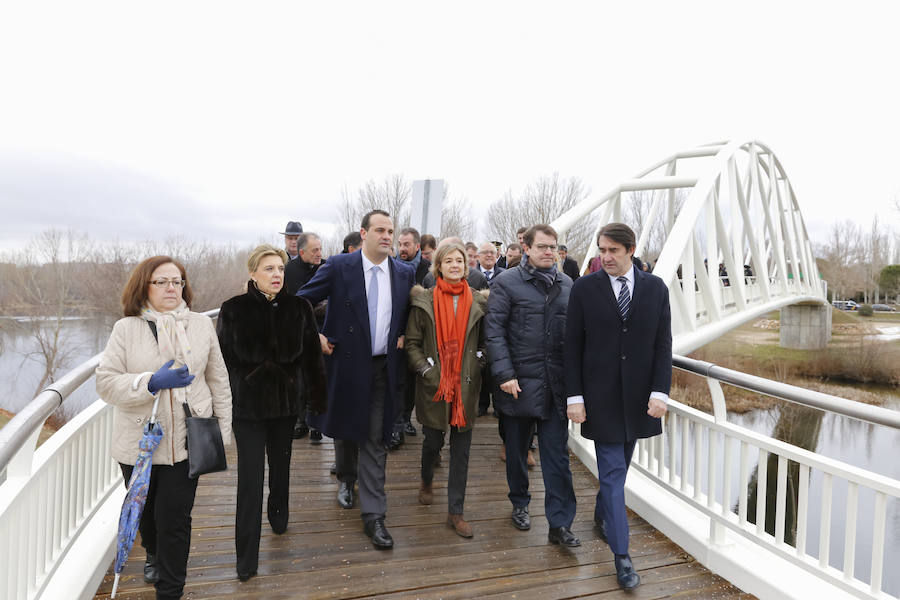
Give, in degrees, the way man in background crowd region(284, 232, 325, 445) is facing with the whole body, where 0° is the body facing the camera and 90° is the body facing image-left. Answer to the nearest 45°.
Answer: approximately 315°

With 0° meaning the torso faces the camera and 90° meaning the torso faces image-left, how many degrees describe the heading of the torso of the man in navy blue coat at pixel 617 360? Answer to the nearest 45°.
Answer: approximately 0°

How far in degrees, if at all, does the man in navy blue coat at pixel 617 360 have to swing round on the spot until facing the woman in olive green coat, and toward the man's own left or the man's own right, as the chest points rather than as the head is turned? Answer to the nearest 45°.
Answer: approximately 90° to the man's own right

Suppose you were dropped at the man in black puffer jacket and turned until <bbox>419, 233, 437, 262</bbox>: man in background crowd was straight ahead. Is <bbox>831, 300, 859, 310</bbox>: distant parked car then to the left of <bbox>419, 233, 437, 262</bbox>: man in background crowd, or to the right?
right

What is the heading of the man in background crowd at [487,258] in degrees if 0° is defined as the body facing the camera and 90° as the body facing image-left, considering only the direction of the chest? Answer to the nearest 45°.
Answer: approximately 0°

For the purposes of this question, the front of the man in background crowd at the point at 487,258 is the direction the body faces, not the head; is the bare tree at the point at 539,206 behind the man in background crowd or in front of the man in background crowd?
behind

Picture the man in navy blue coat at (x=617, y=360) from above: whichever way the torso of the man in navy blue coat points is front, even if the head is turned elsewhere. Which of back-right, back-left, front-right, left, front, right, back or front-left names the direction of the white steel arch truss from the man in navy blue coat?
back

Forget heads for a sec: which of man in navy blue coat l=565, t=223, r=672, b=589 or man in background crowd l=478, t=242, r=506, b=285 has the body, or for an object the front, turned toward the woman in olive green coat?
the man in background crowd

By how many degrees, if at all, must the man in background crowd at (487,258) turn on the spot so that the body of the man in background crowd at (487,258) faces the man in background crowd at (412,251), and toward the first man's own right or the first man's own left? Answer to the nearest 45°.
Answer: approximately 45° to the first man's own right

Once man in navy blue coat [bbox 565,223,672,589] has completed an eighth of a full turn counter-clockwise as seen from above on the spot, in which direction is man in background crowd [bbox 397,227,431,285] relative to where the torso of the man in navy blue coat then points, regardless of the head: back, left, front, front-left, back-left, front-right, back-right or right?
back

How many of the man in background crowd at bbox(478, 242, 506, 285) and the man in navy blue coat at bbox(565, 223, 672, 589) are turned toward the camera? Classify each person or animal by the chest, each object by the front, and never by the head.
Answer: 2
